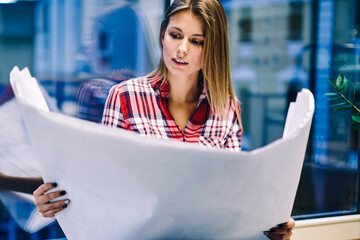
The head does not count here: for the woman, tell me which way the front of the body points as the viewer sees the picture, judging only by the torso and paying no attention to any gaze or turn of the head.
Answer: toward the camera
